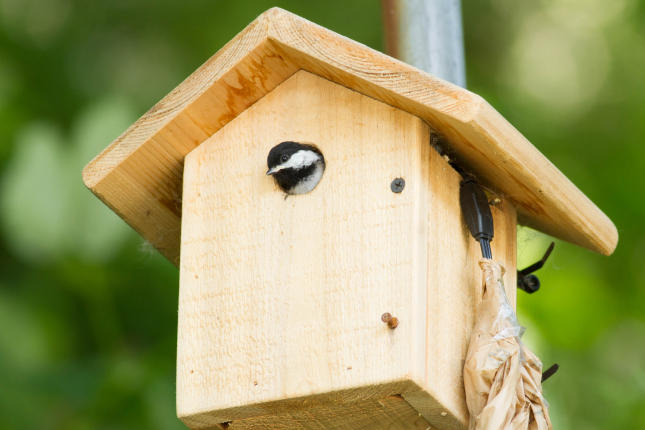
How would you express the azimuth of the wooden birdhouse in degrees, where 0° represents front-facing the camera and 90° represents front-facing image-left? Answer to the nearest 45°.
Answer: approximately 45°

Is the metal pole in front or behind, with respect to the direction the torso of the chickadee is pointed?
behind

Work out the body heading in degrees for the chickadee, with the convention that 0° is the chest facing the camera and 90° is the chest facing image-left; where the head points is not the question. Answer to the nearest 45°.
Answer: approximately 45°
